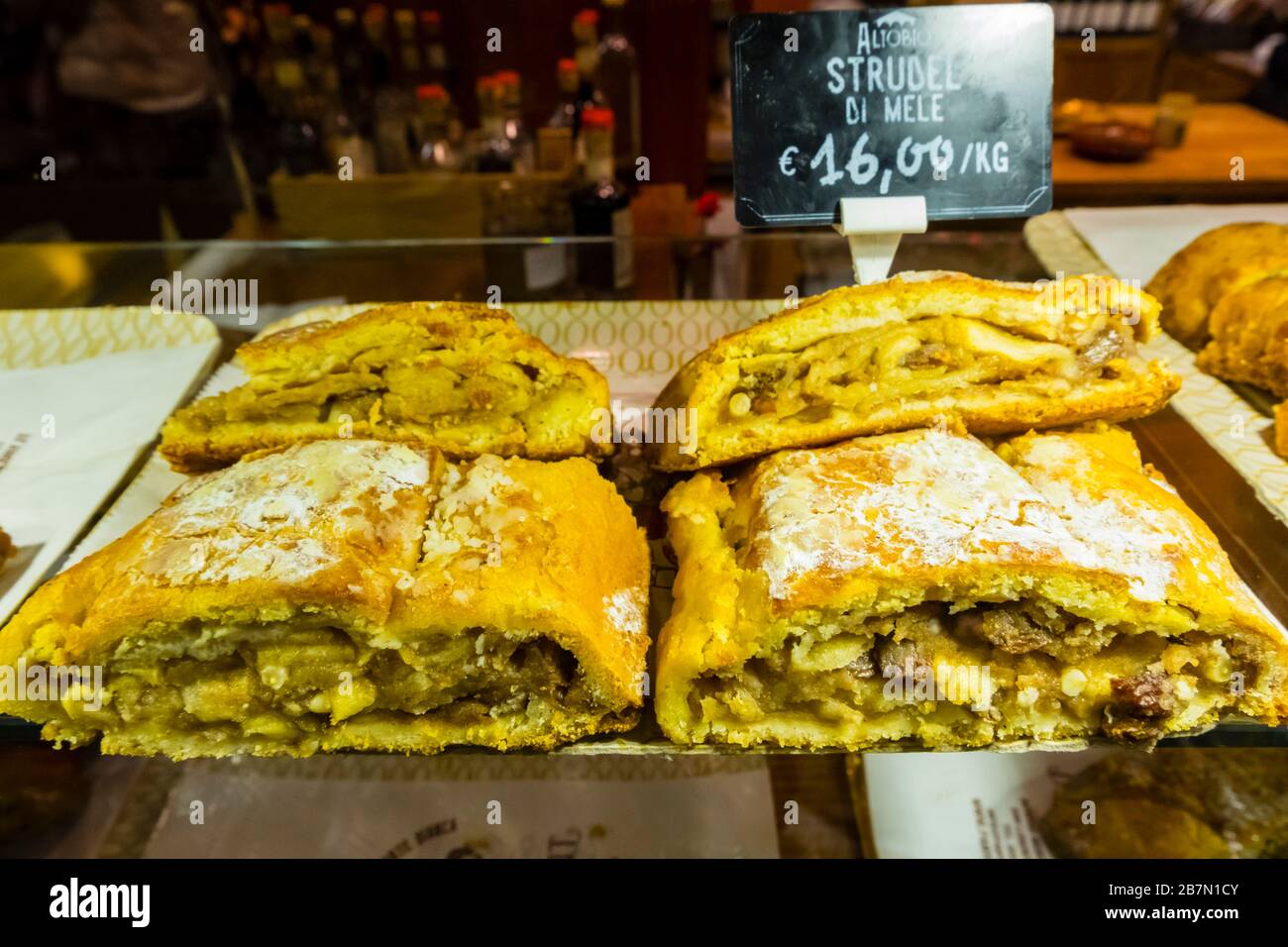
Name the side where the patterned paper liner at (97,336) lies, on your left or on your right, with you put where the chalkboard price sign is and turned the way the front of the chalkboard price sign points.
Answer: on your right

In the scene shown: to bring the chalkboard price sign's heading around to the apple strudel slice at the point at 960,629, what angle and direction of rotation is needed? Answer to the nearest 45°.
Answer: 0° — it already faces it

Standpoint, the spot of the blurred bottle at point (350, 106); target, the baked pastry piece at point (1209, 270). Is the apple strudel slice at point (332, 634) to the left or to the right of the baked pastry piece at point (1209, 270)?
right

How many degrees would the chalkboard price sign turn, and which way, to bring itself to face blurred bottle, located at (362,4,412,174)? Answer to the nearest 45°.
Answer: approximately 135° to its right

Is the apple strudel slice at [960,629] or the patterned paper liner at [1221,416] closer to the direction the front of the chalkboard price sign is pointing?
the apple strudel slice

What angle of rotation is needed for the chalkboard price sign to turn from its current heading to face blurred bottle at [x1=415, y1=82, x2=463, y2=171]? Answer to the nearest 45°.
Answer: approximately 135° to its right

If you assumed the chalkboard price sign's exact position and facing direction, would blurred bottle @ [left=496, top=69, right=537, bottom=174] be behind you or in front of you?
behind

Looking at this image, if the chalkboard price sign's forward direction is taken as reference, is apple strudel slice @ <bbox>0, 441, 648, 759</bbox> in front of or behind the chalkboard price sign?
in front

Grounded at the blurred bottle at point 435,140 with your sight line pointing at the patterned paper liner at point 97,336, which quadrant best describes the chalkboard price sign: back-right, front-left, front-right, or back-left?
front-left

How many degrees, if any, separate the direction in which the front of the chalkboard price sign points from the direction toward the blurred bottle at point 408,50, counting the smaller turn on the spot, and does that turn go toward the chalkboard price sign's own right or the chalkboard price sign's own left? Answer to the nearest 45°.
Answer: approximately 135° to the chalkboard price sign's own right

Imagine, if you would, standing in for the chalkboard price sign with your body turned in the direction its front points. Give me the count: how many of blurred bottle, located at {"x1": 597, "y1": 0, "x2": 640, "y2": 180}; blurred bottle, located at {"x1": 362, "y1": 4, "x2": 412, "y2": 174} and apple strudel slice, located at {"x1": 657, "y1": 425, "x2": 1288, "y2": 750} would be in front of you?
1

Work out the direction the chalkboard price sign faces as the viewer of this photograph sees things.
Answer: facing the viewer

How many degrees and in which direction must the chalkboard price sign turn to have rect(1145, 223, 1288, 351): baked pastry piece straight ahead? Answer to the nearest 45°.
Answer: approximately 135° to its left
